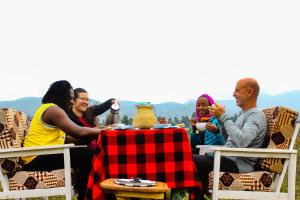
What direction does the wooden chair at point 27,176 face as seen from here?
to the viewer's right

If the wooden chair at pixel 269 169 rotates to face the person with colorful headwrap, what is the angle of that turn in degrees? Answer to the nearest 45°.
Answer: approximately 45° to its right

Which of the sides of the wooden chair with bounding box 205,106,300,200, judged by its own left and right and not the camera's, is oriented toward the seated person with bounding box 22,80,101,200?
front

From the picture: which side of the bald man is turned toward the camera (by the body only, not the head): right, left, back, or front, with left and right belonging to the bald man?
left

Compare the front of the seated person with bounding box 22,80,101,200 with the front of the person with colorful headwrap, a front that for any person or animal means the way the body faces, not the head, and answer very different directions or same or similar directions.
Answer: very different directions

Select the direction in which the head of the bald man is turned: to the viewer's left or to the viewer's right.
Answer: to the viewer's left

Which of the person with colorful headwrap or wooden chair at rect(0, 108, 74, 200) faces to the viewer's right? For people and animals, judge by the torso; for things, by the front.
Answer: the wooden chair

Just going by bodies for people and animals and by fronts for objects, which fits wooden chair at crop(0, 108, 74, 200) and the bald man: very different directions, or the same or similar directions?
very different directions

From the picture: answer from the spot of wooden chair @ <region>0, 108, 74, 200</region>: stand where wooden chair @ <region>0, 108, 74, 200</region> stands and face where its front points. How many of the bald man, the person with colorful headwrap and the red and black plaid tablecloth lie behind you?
0

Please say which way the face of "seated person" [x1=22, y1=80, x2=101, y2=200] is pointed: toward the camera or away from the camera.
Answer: away from the camera

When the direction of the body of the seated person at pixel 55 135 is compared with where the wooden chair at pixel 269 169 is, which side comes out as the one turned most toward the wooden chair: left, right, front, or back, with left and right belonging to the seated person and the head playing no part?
front

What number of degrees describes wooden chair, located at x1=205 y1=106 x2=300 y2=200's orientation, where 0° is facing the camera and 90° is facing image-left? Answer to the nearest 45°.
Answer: approximately 90°

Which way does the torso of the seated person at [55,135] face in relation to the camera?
to the viewer's right

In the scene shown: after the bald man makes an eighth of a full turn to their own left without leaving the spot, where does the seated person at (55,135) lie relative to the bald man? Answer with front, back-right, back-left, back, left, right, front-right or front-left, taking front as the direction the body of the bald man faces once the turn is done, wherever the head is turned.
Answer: front-right

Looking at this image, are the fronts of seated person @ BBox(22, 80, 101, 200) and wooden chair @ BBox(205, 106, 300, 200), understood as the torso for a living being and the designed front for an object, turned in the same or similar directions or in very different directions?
very different directions

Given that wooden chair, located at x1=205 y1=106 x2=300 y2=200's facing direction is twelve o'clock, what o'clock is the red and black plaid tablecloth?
The red and black plaid tablecloth is roughly at 11 o'clock from the wooden chair.
